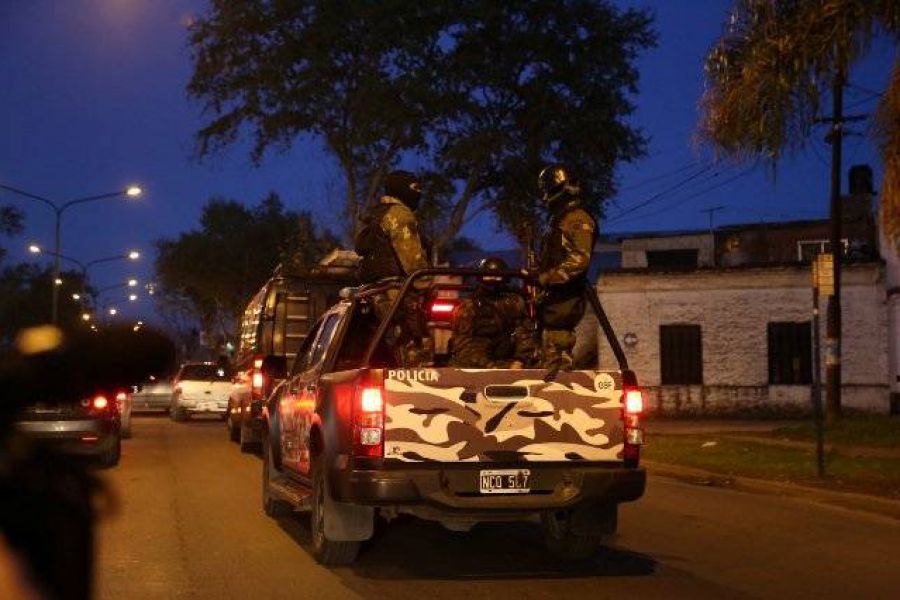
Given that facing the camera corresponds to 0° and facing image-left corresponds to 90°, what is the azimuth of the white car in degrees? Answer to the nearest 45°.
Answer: approximately 180°

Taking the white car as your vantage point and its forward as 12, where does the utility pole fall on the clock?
The utility pole is roughly at 4 o'clock from the white car.

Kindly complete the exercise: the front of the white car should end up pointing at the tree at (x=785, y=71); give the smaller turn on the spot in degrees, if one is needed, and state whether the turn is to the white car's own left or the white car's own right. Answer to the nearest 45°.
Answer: approximately 180°

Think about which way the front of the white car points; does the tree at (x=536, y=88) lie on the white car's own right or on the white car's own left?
on the white car's own right

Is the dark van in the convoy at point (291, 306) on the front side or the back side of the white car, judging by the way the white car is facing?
on the back side

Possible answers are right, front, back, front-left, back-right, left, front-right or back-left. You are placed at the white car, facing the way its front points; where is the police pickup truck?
back
